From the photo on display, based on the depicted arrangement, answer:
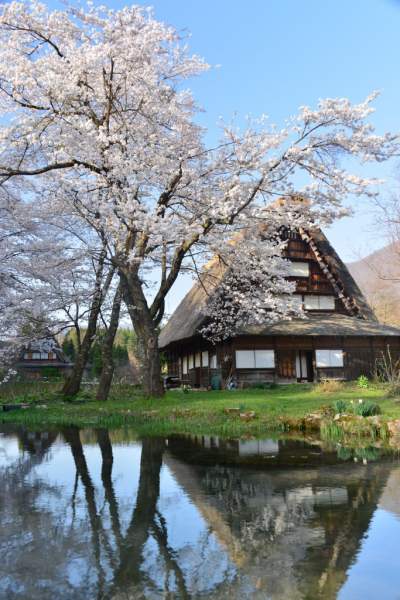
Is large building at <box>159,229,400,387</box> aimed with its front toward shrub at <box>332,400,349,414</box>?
yes

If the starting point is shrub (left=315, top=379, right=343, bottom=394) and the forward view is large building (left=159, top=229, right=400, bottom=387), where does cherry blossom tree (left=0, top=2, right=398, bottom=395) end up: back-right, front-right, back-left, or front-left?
front-left

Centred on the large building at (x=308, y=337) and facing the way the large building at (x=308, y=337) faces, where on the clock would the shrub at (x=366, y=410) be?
The shrub is roughly at 12 o'clock from the large building.

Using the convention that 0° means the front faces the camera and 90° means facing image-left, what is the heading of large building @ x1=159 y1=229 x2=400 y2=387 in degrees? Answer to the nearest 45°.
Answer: approximately 0°

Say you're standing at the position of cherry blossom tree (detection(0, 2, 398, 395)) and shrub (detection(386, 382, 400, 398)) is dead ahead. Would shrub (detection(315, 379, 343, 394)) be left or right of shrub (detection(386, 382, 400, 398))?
left

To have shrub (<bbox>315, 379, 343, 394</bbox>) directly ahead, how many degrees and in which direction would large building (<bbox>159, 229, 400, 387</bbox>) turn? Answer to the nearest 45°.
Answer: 0° — it already faces it
